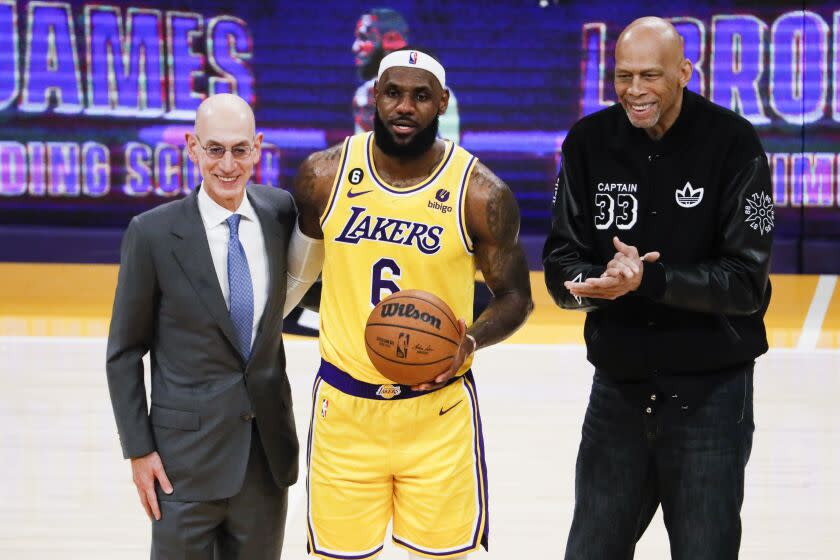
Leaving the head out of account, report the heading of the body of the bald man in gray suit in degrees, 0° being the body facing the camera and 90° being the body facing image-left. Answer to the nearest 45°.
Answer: approximately 315°

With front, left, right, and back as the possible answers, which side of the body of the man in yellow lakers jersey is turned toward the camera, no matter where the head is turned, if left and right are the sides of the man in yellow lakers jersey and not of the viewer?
front

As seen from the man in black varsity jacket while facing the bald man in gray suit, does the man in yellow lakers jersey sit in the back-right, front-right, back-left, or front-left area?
front-right

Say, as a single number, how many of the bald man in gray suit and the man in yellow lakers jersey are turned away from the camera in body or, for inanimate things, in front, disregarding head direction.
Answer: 0

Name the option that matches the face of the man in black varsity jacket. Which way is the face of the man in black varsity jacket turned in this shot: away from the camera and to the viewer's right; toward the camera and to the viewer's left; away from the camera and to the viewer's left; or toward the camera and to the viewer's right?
toward the camera and to the viewer's left

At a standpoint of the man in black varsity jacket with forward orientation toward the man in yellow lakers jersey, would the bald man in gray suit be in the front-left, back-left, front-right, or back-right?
front-left
